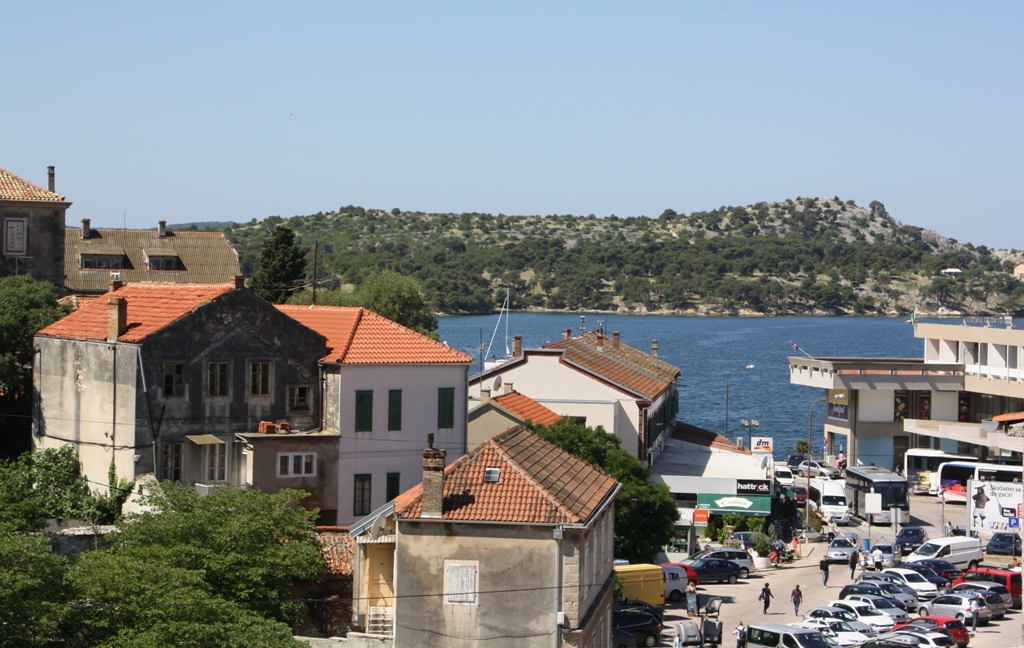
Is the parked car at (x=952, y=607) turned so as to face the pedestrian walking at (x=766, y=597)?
yes

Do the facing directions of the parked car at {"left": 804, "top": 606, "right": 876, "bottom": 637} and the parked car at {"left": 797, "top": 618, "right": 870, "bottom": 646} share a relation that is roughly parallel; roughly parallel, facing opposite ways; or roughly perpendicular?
roughly parallel

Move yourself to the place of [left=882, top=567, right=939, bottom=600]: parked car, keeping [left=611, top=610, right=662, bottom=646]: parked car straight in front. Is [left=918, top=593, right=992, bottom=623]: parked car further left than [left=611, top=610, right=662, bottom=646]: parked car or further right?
left

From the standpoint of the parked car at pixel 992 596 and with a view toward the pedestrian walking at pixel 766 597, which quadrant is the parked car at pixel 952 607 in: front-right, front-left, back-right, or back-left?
front-left

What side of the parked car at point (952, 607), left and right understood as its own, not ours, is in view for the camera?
left

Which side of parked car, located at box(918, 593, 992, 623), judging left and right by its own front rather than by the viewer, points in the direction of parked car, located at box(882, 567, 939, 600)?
right

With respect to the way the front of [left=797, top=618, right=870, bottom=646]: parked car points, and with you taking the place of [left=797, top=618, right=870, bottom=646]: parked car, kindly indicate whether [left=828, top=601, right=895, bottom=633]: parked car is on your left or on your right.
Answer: on your left
